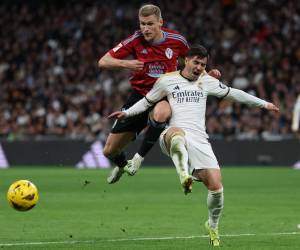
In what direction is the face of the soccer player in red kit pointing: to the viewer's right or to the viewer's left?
to the viewer's left

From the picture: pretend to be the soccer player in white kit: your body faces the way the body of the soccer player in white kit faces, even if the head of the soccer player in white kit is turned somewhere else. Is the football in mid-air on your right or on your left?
on your right

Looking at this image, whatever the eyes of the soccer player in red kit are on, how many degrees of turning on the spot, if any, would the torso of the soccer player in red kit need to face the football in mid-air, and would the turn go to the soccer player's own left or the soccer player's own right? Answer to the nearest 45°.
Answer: approximately 45° to the soccer player's own right

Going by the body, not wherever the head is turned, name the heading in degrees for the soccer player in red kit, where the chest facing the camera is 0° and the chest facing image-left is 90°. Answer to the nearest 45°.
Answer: approximately 0°

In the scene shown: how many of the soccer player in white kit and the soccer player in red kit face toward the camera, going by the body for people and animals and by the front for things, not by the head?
2

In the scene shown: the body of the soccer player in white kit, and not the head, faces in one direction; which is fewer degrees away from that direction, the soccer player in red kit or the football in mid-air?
the football in mid-air
